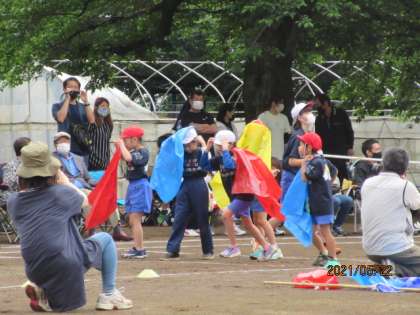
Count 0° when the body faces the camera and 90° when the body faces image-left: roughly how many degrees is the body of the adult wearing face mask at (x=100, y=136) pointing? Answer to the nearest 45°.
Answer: approximately 0°

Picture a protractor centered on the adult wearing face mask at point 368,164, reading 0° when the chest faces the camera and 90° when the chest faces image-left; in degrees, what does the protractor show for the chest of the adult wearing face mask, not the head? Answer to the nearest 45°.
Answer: approximately 315°

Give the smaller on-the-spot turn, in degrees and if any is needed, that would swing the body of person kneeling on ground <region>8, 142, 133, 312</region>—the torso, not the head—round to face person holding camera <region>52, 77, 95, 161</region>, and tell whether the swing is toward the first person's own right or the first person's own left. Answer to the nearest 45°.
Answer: approximately 45° to the first person's own left
